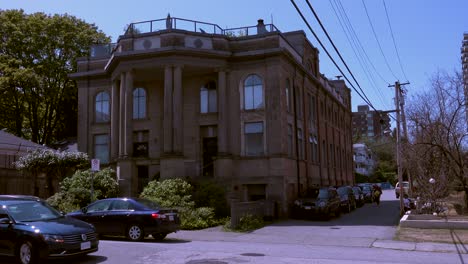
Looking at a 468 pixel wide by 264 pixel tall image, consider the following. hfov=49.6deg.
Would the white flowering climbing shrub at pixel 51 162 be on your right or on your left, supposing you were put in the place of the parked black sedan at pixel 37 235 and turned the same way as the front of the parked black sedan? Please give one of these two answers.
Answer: on your left

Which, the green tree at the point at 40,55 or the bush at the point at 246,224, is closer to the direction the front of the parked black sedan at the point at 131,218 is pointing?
the green tree

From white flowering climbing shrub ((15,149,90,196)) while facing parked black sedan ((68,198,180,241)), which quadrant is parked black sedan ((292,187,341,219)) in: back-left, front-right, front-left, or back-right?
front-left

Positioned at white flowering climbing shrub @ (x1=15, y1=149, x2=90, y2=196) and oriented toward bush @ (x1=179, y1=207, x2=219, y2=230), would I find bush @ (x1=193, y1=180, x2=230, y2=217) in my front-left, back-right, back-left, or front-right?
front-left

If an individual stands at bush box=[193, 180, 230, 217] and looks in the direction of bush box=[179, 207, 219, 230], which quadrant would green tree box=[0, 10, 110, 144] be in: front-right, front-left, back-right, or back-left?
back-right

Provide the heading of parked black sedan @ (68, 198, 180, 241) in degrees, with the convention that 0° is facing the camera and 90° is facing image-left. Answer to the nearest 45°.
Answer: approximately 135°

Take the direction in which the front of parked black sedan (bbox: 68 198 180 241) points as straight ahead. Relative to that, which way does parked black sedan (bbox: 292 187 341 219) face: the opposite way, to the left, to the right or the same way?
to the left

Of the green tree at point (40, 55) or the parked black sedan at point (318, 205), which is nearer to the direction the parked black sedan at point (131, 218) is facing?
the green tree

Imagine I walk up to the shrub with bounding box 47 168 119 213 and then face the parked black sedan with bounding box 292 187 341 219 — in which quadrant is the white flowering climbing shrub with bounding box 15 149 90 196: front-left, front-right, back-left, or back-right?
back-left

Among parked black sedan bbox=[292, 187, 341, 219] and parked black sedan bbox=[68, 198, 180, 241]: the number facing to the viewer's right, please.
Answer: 0

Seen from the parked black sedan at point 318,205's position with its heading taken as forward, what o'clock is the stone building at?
The stone building is roughly at 2 o'clock from the parked black sedan.

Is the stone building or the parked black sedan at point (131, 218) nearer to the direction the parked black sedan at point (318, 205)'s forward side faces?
the parked black sedan

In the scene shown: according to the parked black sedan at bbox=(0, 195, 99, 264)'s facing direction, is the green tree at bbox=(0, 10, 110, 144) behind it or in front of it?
behind

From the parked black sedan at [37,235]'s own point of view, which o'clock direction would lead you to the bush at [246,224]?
The bush is roughly at 9 o'clock from the parked black sedan.

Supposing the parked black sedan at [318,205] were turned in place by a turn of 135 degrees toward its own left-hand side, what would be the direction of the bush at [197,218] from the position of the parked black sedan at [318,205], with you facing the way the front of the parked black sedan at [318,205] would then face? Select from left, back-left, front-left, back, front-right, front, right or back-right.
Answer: back-right

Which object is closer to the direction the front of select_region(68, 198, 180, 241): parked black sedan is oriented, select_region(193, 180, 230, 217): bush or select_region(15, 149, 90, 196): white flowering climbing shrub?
the white flowering climbing shrub

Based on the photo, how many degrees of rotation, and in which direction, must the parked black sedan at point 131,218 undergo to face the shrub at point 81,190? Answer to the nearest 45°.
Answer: approximately 45° to its right
